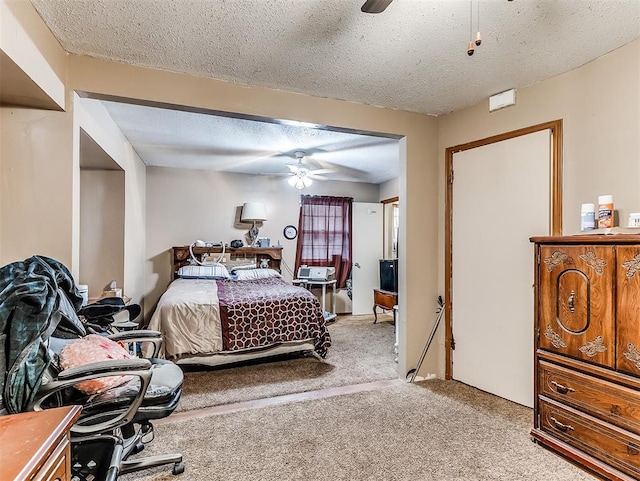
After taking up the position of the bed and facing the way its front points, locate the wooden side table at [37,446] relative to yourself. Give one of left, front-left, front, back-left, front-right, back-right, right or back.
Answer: front

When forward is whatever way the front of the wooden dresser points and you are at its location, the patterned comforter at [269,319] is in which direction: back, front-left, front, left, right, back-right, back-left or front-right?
front-right

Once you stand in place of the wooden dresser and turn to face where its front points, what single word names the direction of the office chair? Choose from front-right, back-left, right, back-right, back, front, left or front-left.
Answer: front

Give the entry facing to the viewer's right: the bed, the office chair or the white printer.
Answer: the office chair

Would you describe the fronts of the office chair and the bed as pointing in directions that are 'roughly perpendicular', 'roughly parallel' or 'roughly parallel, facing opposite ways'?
roughly perpendicular

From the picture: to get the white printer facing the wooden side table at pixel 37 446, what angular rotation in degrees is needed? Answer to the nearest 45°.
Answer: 0° — it already faces it

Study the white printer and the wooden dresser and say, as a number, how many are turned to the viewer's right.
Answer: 0

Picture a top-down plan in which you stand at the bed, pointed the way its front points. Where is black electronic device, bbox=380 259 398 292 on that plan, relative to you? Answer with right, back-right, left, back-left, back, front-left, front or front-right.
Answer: back-left

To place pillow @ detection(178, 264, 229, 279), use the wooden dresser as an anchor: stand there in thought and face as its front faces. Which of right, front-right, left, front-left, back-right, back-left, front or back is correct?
front-right

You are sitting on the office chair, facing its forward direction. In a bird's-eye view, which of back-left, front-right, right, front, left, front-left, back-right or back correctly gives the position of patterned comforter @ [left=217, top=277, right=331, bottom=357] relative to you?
front-left

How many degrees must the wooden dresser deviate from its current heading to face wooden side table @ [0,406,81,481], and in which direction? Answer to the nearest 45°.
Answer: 0° — it already faces it

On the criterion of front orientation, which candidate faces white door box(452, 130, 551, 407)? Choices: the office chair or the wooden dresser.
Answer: the office chair

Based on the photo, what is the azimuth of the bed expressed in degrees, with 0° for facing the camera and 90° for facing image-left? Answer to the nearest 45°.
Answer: approximately 0°

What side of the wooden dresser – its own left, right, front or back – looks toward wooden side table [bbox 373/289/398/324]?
right

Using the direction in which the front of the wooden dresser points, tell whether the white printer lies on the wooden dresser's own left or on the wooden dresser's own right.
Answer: on the wooden dresser's own right

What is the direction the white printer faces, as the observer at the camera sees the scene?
facing the viewer

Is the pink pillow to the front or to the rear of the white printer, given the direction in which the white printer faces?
to the front

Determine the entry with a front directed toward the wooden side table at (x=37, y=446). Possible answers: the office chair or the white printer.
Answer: the white printer

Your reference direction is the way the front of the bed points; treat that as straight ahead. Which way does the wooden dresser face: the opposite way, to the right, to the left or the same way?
to the right

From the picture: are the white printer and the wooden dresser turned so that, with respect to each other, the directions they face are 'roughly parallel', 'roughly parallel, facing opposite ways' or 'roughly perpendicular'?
roughly perpendicular

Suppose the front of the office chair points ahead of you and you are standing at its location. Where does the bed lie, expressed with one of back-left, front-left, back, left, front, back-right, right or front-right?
front-left
